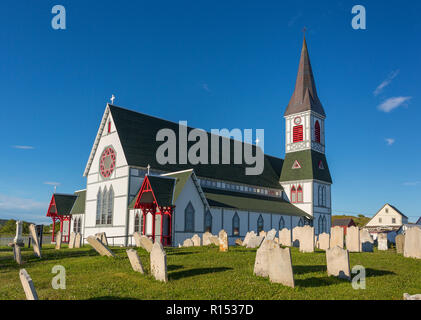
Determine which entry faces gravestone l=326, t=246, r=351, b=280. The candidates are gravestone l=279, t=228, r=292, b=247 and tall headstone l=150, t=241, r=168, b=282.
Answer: gravestone l=279, t=228, r=292, b=247

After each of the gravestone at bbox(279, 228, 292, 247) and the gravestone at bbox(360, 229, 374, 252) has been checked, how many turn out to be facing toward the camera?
2

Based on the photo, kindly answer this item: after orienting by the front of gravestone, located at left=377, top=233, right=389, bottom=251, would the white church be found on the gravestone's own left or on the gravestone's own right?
on the gravestone's own right

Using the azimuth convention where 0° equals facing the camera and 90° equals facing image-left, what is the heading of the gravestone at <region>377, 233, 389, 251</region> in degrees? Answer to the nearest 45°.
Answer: approximately 0°

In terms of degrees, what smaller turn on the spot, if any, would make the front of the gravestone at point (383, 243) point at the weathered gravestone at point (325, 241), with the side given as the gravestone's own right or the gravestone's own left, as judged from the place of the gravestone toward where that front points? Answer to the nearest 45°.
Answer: approximately 45° to the gravestone's own right

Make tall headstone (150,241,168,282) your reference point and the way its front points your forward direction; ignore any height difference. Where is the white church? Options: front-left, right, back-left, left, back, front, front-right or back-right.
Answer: back-right

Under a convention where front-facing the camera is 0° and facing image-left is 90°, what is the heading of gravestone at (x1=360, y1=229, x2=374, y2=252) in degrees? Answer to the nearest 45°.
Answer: approximately 0°

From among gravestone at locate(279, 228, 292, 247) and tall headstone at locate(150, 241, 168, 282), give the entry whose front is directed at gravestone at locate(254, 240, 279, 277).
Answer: gravestone at locate(279, 228, 292, 247)
